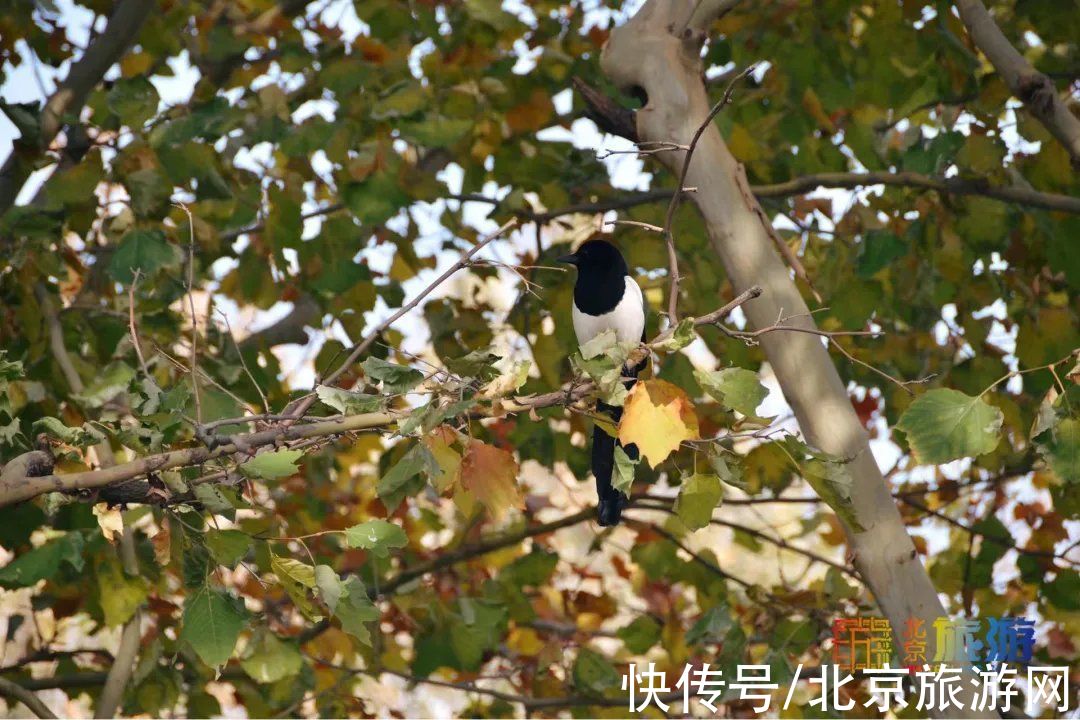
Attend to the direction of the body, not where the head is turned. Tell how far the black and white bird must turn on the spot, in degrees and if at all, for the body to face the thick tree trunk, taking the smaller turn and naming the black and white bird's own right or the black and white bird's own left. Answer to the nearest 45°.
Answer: approximately 45° to the black and white bird's own left

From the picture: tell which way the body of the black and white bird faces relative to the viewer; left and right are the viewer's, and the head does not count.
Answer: facing the viewer and to the left of the viewer
